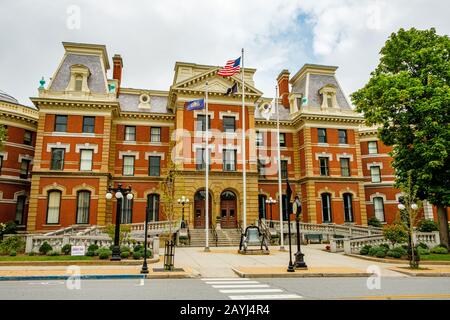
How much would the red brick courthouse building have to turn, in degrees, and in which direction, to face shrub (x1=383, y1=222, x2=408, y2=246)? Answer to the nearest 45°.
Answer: approximately 45° to its left

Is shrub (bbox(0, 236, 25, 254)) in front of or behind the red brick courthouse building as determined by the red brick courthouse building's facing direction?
in front

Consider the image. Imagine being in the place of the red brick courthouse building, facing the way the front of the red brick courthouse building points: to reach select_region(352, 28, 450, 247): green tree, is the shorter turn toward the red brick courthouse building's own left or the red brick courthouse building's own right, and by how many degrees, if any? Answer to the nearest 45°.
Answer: approximately 45° to the red brick courthouse building's own left

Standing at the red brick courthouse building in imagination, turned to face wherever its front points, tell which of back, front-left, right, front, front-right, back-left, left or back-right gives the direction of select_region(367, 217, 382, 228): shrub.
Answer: left

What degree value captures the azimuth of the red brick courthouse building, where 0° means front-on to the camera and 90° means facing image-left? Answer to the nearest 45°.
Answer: approximately 0°

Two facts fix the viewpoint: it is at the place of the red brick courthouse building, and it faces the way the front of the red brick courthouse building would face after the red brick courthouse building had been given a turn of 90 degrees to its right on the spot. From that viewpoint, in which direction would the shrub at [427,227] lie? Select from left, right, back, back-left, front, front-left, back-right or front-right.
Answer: back

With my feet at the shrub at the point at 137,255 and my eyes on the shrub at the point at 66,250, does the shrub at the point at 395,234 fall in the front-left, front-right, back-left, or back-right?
back-right

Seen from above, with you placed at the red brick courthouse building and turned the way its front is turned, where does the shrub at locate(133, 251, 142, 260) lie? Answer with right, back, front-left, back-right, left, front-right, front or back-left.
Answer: front
